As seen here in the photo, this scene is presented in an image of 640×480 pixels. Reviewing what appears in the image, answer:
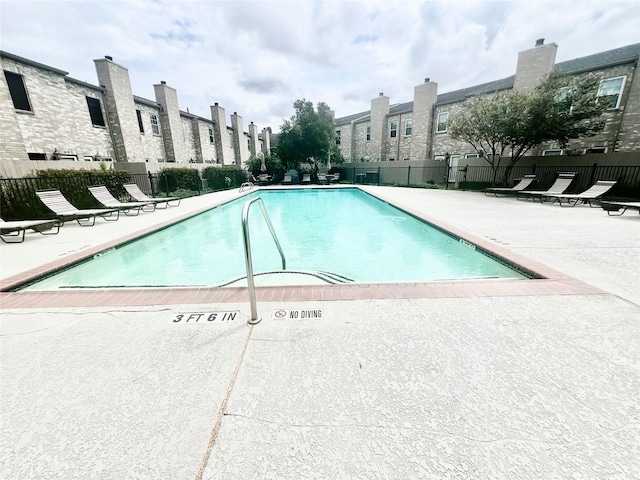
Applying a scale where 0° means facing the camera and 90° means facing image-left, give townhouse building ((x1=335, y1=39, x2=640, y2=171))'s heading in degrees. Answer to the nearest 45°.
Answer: approximately 45°

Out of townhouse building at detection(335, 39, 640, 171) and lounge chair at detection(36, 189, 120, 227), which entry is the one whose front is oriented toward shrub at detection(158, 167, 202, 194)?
the townhouse building

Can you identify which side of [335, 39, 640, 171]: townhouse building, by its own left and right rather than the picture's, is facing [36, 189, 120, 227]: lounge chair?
front

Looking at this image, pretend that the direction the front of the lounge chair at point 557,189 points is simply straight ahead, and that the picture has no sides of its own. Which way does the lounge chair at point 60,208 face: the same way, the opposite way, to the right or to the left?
the opposite way

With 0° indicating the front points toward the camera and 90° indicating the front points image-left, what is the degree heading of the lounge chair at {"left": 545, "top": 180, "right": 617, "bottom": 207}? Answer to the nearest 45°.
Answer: approximately 45°

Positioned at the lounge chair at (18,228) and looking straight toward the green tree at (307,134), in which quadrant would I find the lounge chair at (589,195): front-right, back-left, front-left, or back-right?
front-right

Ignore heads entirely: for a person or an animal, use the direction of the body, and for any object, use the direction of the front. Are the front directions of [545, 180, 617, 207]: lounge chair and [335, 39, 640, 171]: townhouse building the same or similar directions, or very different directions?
same or similar directions

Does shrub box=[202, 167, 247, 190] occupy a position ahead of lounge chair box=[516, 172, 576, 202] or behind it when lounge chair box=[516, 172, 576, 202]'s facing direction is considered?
ahead

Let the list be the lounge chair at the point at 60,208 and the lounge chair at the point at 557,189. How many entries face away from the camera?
0

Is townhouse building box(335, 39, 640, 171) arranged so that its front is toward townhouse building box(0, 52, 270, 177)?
yes

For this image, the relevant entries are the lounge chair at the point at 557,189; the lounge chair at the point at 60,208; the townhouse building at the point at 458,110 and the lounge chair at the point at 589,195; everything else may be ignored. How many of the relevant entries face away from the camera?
0

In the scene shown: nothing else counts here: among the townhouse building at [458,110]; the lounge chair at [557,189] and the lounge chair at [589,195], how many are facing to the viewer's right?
0

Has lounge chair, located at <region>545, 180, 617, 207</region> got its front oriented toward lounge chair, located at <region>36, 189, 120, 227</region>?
yes

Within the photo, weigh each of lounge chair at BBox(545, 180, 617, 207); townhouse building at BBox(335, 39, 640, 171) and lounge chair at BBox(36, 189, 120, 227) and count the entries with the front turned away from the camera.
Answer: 0

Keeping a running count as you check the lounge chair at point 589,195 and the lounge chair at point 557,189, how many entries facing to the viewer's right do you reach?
0

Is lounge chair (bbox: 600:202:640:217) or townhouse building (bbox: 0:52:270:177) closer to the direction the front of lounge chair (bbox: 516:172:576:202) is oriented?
the townhouse building

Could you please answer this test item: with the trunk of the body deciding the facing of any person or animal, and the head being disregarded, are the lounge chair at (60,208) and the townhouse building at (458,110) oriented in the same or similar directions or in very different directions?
very different directions

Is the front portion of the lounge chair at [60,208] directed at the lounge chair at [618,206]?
yes

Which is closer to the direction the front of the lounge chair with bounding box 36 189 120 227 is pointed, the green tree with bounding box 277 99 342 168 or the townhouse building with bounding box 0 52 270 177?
the green tree
